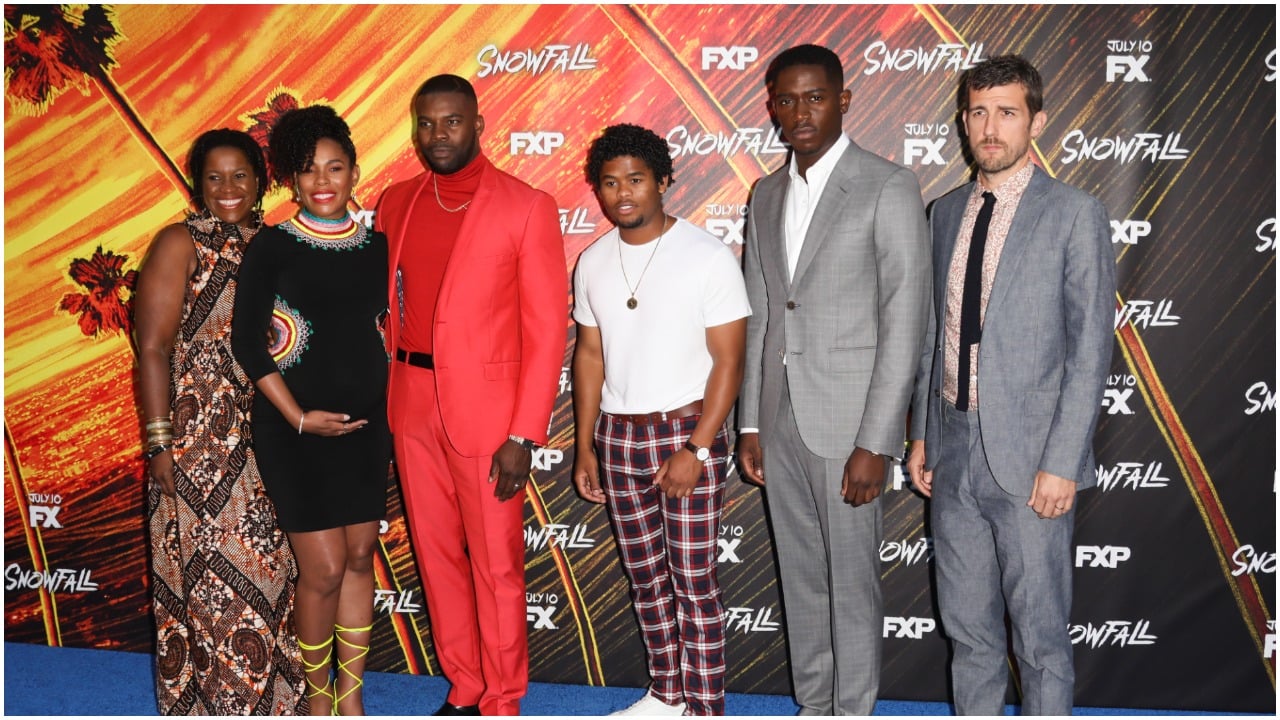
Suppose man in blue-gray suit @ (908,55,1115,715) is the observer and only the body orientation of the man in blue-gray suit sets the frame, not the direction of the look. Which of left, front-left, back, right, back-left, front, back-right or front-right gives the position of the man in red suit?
front-right

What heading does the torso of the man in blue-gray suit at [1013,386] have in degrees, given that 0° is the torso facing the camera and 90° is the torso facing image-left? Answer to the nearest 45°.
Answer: approximately 45°

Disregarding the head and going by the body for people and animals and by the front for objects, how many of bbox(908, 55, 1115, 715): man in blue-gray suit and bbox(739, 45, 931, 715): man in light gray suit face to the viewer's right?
0

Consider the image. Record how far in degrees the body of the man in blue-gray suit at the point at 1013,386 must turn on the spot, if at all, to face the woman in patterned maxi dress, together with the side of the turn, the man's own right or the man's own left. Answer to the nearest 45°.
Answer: approximately 45° to the man's own right

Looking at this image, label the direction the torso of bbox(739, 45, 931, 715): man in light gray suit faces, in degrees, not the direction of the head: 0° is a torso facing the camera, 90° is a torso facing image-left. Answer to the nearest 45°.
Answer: approximately 45°

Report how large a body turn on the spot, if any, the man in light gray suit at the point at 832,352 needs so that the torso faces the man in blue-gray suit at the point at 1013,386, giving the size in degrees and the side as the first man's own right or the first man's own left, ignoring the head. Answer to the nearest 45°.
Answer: approximately 135° to the first man's own left
